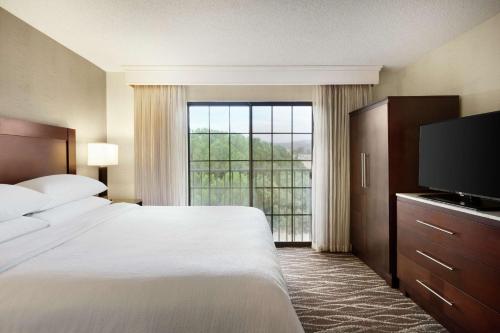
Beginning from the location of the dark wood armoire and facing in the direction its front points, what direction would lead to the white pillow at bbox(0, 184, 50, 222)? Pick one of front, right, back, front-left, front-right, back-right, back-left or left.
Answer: front-left

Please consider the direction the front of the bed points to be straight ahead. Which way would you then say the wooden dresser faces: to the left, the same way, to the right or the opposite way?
the opposite way

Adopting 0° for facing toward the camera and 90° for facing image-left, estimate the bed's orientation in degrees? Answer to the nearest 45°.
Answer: approximately 270°

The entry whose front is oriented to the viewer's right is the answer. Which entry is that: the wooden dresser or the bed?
the bed

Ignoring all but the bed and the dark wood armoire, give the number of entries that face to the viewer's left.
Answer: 1

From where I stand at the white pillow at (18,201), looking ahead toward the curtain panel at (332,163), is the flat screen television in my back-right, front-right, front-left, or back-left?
front-right

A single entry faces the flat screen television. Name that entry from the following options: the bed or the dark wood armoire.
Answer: the bed

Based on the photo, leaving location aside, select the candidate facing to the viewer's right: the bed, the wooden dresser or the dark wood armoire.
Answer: the bed

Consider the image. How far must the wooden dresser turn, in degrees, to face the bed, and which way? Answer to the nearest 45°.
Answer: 0° — it already faces it

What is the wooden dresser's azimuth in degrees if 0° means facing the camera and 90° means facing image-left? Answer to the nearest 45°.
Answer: approximately 45°

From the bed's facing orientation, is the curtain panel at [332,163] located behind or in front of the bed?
in front

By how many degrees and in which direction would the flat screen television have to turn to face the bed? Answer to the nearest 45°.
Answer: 0° — it already faces it

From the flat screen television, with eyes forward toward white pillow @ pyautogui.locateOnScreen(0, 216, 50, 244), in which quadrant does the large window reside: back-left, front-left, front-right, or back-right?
front-right

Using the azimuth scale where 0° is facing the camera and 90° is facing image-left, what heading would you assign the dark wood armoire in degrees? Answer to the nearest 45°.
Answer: approximately 90°
